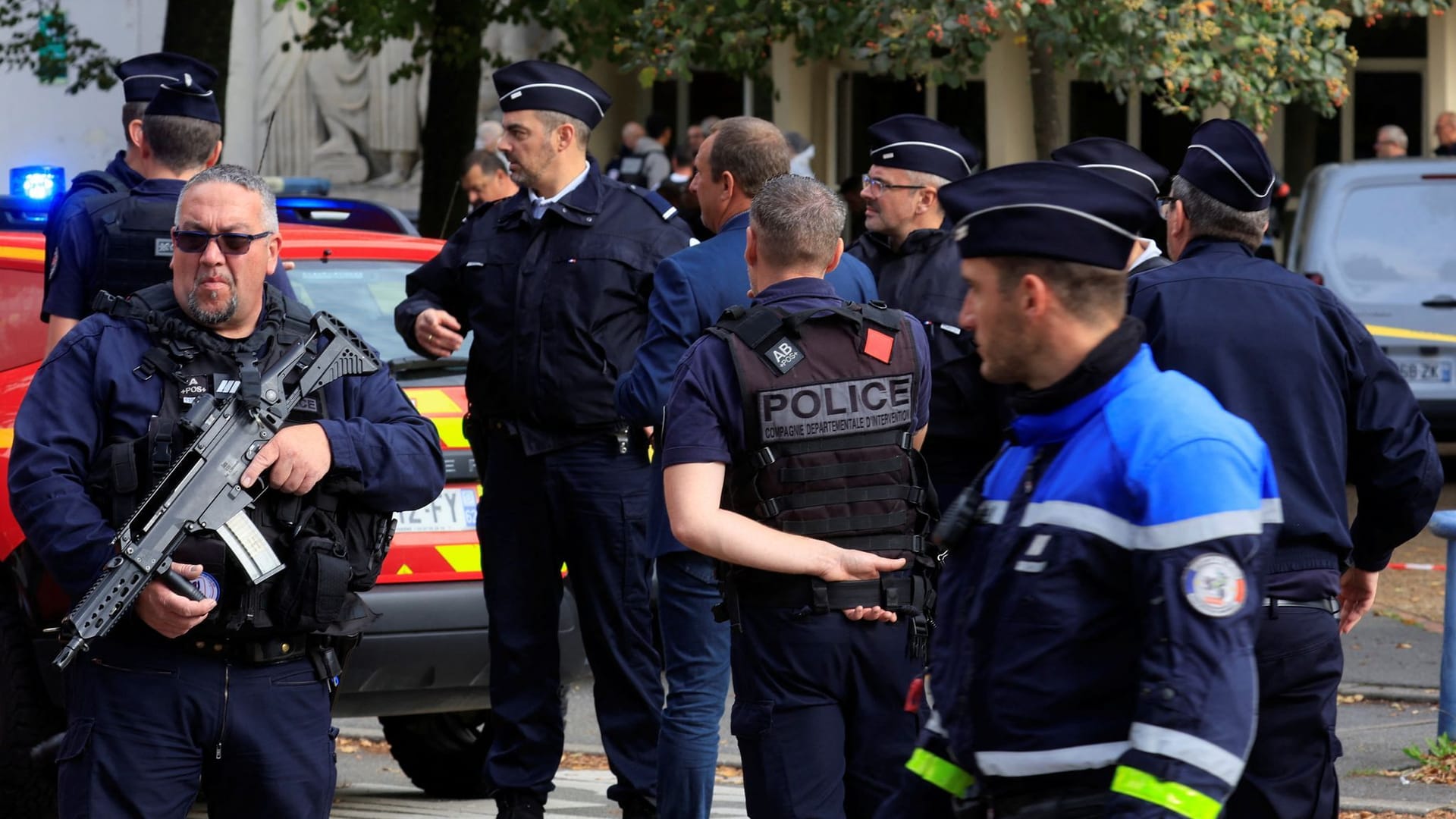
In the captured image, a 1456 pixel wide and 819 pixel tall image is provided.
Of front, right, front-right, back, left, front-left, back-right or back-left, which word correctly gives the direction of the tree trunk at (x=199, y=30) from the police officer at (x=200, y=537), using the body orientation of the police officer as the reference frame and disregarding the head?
back

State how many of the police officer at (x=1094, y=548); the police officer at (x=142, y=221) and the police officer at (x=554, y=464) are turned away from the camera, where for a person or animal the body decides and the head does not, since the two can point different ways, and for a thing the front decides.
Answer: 1

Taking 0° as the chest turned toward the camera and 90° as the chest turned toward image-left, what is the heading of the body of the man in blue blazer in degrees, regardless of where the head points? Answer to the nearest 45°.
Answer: approximately 135°

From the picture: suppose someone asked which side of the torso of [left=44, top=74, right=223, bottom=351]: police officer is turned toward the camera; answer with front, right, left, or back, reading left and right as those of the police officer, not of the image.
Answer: back

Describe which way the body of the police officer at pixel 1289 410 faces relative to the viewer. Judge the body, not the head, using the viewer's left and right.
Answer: facing away from the viewer and to the left of the viewer

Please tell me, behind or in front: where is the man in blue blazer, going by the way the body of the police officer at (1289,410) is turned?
in front

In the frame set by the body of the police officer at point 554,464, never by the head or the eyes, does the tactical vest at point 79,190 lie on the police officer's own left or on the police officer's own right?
on the police officer's own right

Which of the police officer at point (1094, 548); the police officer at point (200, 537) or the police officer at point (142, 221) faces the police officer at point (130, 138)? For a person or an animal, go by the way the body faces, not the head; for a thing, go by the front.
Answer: the police officer at point (142, 221)

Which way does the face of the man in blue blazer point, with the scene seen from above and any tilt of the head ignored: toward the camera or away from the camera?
away from the camera

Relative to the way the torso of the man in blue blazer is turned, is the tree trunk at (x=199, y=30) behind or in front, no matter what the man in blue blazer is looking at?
in front

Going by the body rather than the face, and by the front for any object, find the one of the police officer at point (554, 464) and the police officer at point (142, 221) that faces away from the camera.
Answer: the police officer at point (142, 221)

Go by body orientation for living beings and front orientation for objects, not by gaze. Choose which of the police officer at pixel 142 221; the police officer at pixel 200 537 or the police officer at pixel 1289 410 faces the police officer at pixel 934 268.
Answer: the police officer at pixel 1289 410

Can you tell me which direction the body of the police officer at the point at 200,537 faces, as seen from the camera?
toward the camera

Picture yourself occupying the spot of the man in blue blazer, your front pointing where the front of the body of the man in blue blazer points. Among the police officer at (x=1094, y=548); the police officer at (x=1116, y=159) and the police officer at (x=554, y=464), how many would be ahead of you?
1
